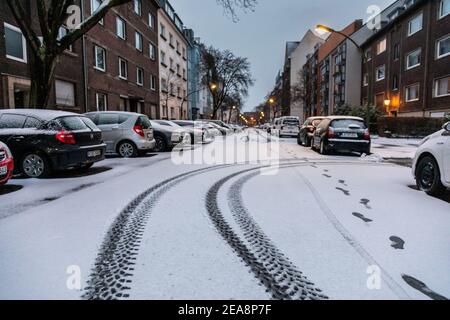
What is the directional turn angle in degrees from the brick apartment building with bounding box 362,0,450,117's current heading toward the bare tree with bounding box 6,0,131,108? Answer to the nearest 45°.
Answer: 0° — it already faces it

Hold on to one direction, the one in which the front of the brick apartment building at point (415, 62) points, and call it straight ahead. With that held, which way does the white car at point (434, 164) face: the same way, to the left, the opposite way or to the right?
to the right

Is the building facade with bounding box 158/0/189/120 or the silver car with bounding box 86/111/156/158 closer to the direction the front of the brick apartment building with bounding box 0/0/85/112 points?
the silver car

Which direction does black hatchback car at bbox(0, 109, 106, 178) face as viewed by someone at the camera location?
facing away from the viewer and to the left of the viewer

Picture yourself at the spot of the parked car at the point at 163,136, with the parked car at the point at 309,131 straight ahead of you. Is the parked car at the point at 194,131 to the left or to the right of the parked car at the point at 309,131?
left

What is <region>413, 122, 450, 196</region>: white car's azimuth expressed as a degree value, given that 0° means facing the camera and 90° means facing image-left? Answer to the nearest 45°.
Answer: approximately 135°
